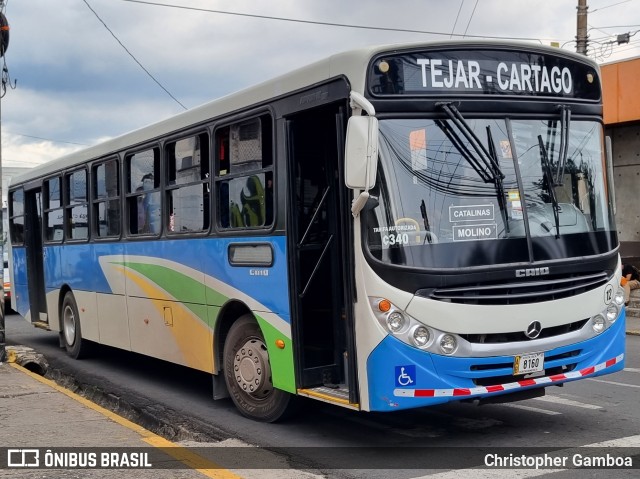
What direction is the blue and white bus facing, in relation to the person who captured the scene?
facing the viewer and to the right of the viewer

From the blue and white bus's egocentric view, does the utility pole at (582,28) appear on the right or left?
on its left
